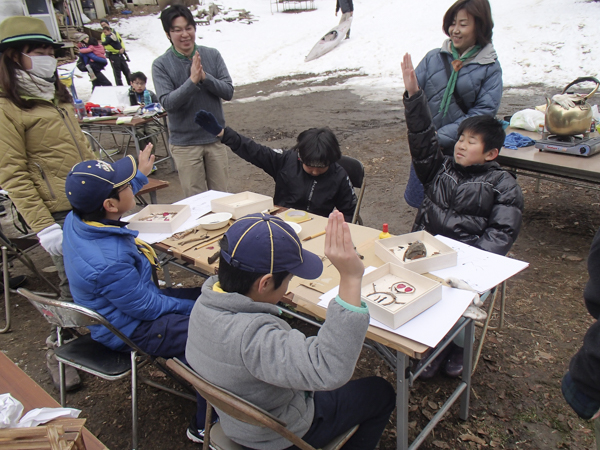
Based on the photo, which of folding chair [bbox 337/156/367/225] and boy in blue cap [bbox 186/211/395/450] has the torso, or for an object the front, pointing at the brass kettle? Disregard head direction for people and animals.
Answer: the boy in blue cap

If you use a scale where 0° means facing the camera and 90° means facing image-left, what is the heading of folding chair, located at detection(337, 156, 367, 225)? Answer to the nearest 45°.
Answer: approximately 45°

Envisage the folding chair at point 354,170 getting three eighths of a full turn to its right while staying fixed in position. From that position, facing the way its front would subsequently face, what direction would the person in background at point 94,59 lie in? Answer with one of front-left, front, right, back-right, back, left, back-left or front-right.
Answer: front-left

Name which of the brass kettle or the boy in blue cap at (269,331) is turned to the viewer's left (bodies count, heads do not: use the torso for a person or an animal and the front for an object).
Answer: the brass kettle

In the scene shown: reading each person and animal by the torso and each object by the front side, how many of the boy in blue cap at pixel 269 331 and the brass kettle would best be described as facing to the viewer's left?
1

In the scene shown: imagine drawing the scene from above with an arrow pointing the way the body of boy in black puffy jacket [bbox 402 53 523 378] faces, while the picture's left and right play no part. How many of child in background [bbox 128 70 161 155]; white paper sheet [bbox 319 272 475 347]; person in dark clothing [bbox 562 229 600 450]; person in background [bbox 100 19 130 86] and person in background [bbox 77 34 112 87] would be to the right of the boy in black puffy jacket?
3

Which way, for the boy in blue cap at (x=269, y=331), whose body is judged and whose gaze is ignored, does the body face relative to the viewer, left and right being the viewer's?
facing away from the viewer and to the right of the viewer

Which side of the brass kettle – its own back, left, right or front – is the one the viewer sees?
left

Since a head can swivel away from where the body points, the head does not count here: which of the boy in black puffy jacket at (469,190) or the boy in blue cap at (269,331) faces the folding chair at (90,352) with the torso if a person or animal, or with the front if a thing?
the boy in black puffy jacket

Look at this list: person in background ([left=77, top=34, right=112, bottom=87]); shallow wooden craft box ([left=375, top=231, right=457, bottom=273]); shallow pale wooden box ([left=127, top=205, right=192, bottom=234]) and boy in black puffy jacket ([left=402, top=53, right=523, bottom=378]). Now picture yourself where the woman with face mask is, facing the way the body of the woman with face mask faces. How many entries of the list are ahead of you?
3

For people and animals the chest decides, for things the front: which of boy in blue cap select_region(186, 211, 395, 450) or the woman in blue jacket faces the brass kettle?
the boy in blue cap

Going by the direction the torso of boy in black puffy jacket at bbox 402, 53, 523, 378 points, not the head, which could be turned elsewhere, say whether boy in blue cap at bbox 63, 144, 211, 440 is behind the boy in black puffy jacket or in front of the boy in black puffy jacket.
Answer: in front

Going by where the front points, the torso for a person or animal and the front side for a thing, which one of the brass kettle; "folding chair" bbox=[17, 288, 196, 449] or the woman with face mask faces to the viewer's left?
the brass kettle
